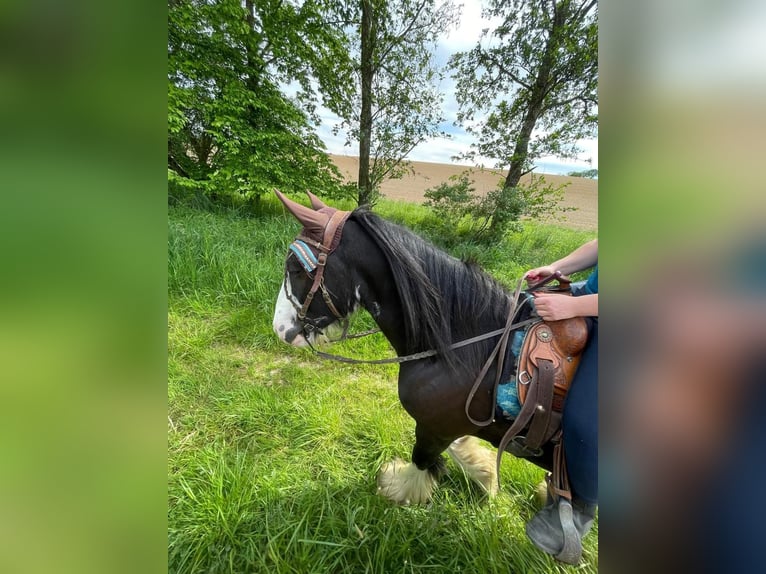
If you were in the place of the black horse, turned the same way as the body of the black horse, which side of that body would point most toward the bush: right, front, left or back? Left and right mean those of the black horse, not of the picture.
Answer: right

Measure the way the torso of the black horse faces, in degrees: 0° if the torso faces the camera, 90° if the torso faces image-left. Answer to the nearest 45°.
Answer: approximately 90°

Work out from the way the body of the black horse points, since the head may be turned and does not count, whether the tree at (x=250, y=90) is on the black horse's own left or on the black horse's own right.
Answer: on the black horse's own right
